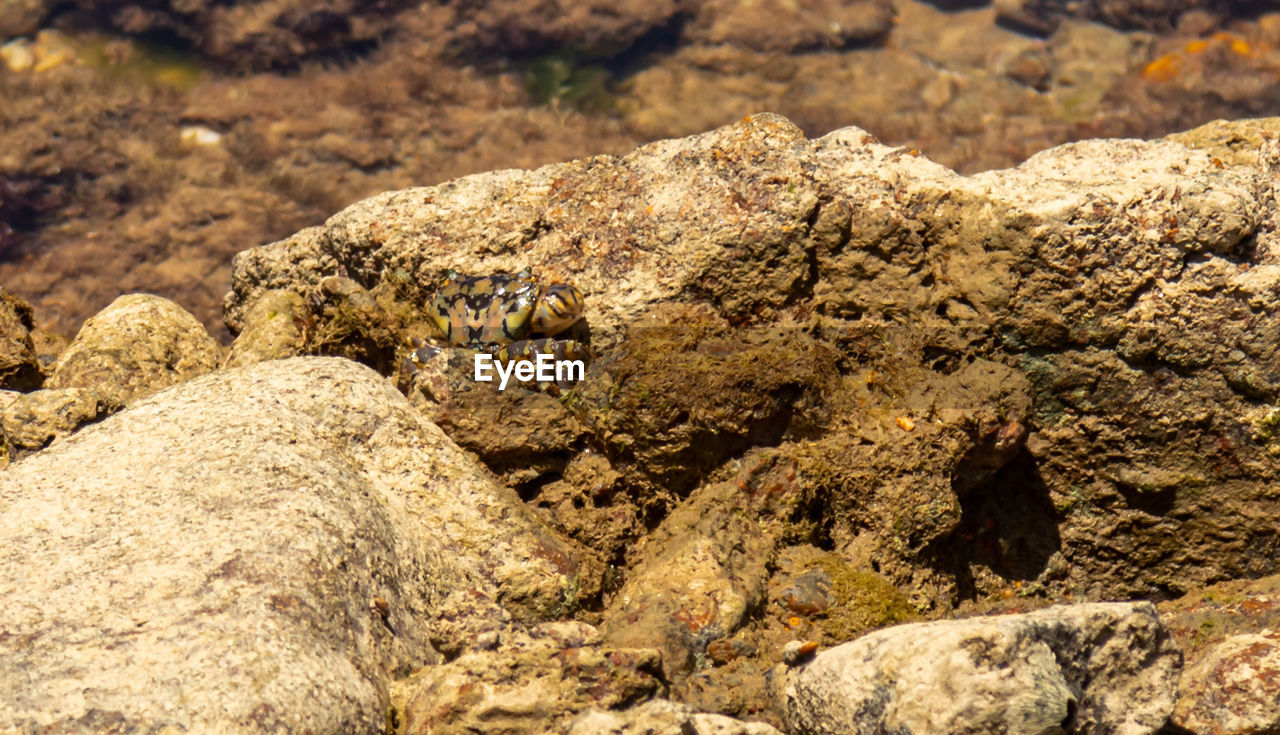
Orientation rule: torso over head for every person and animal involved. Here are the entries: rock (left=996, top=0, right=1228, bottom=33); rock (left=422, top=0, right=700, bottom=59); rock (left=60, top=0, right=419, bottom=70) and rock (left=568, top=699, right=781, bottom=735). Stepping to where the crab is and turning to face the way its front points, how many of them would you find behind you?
1

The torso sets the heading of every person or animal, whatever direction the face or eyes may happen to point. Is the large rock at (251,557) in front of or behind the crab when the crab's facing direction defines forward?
behind

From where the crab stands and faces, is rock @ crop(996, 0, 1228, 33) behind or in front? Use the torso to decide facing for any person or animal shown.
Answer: in front

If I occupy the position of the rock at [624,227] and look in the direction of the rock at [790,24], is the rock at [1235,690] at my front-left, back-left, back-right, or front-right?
back-right

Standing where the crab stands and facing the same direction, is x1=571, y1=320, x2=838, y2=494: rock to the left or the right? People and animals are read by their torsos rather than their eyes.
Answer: on its right

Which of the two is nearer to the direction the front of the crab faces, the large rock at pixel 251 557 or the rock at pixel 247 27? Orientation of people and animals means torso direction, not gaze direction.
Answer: the rock

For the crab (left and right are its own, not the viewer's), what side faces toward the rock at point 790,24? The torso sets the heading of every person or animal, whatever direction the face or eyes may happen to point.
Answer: front
